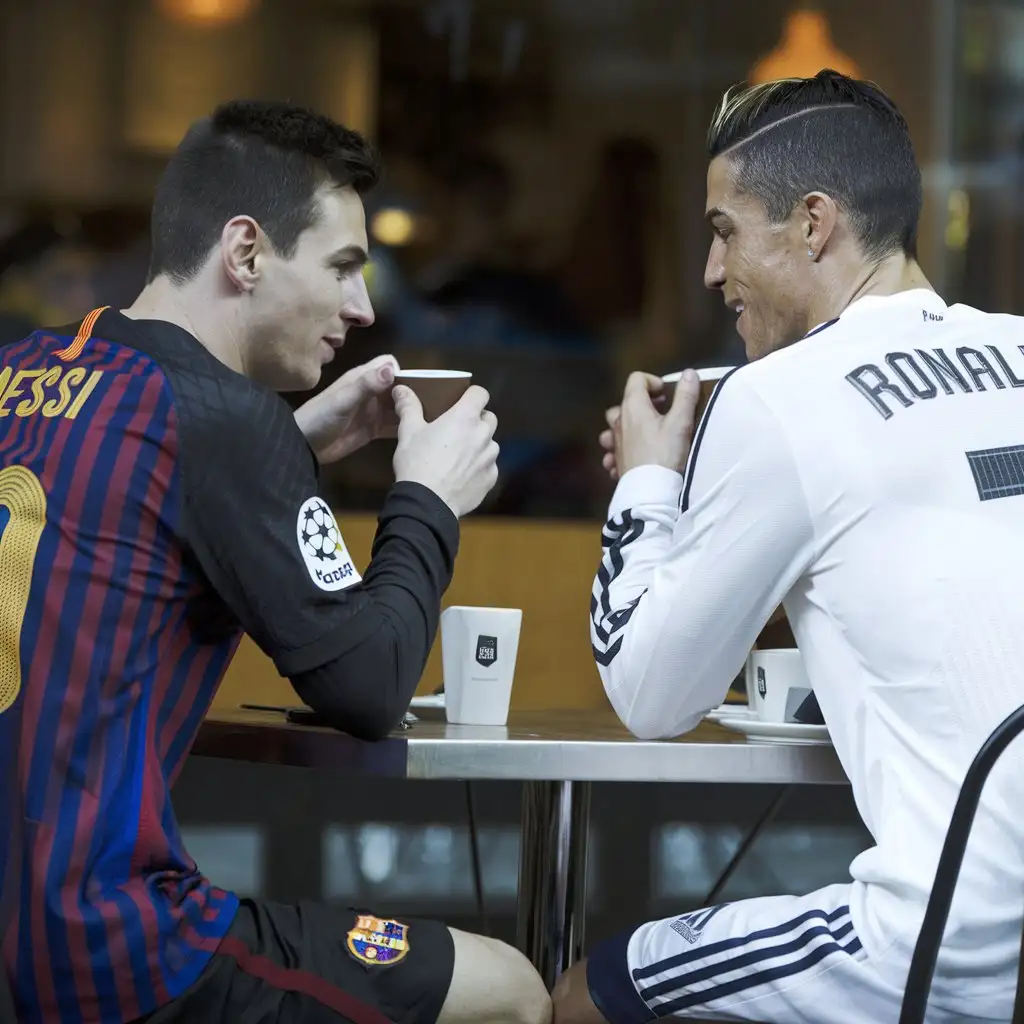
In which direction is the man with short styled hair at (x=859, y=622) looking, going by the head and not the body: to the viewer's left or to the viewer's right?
to the viewer's left

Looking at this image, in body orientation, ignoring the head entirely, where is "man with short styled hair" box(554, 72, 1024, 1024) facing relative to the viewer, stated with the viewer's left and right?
facing away from the viewer and to the left of the viewer

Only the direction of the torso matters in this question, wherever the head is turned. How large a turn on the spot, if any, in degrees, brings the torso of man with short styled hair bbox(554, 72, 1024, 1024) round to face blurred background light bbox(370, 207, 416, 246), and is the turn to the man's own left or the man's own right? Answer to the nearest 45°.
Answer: approximately 45° to the man's own right

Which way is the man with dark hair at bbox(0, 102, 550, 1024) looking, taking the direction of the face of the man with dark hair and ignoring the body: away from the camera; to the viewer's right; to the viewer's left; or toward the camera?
to the viewer's right

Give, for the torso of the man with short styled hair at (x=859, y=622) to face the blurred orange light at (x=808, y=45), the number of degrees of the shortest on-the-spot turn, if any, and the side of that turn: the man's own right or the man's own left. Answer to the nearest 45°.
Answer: approximately 45° to the man's own right
